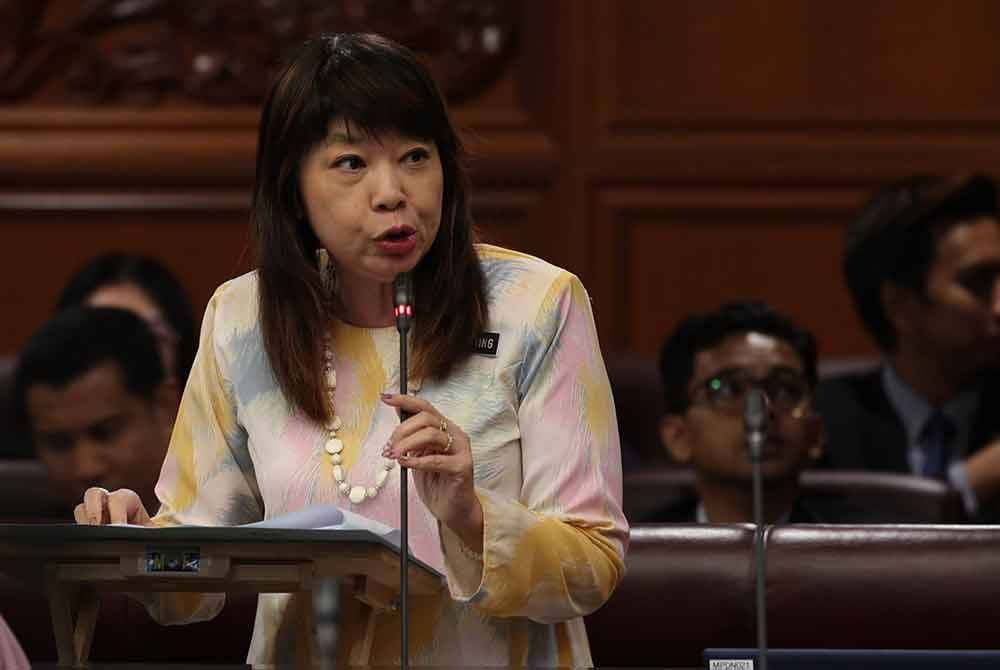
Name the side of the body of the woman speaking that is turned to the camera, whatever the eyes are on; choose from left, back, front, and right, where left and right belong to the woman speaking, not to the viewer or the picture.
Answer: front

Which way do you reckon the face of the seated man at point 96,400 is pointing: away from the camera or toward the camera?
toward the camera

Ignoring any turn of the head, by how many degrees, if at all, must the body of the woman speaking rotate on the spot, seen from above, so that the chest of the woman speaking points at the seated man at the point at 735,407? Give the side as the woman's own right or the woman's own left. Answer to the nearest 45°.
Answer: approximately 135° to the woman's own left

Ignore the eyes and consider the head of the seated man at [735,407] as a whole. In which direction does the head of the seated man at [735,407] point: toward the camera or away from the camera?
toward the camera

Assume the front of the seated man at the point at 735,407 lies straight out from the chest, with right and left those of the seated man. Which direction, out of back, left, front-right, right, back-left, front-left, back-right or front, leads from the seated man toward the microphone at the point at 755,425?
front

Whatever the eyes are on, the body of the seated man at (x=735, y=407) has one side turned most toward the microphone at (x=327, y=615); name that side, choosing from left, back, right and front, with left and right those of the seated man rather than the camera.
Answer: front

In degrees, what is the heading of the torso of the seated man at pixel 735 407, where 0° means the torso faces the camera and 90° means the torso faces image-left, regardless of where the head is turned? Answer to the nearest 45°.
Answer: approximately 0°

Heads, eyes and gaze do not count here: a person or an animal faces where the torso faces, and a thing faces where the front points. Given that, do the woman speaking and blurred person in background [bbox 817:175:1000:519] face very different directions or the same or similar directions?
same or similar directions

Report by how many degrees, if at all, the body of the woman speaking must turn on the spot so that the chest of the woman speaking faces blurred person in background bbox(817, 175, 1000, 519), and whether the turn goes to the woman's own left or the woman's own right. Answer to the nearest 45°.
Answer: approximately 135° to the woman's own left

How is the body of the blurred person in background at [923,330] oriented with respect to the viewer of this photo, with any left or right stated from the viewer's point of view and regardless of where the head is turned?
facing the viewer and to the right of the viewer
